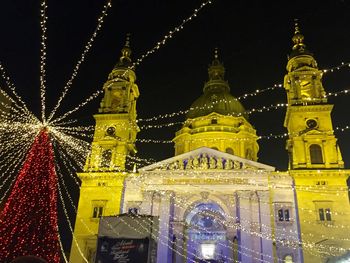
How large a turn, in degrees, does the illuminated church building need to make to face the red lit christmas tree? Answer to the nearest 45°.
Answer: approximately 45° to its right

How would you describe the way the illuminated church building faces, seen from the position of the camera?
facing the viewer
